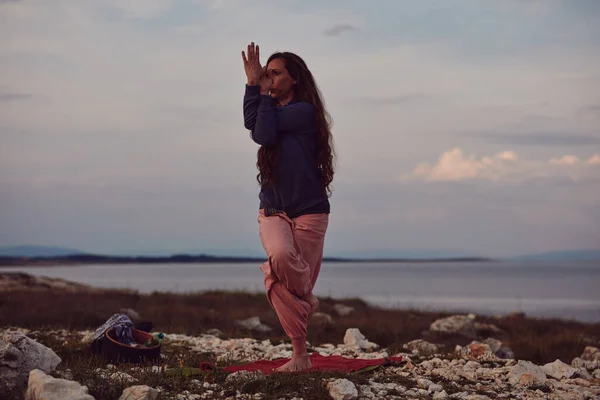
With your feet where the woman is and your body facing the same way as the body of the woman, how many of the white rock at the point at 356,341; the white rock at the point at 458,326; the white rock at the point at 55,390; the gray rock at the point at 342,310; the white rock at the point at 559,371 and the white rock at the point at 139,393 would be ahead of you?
2

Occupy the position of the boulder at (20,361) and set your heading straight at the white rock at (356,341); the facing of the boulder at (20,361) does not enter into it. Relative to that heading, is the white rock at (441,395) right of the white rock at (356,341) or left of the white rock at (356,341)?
right

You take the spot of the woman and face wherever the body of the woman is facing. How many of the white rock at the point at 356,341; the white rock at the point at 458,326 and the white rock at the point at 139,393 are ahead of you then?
1

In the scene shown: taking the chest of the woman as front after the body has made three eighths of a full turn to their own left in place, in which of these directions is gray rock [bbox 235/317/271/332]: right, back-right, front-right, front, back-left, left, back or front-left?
left

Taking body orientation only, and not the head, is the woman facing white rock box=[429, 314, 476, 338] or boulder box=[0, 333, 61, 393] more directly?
the boulder

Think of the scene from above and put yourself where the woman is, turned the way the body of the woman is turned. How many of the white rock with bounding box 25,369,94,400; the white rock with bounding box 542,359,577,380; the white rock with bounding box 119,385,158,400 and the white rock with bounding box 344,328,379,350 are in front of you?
2

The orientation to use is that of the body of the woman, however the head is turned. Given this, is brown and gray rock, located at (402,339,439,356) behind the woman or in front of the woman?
behind

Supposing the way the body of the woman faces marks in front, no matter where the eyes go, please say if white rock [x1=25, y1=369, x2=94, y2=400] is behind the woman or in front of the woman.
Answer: in front
